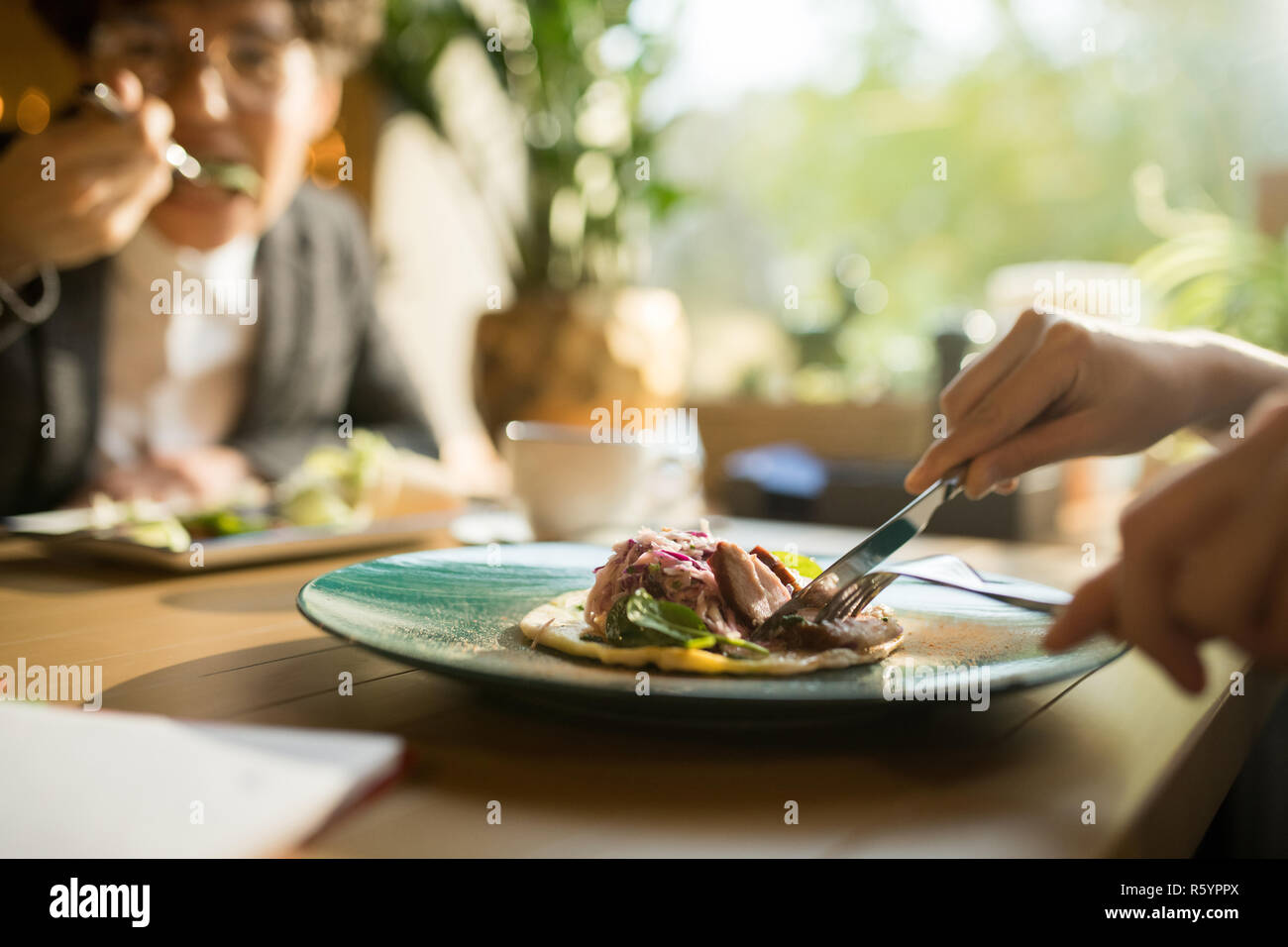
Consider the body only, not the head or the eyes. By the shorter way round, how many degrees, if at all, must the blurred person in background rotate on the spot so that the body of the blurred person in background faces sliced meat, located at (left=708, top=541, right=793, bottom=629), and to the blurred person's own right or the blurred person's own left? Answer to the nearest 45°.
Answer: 0° — they already face it

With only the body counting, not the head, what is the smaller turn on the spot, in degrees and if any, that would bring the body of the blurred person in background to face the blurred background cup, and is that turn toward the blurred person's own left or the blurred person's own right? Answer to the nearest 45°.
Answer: approximately 45° to the blurred person's own left

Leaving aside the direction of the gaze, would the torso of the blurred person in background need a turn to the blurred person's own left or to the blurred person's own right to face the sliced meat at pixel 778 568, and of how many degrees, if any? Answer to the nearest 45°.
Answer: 0° — they already face it

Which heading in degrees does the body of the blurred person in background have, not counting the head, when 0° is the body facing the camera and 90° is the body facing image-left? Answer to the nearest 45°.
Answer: approximately 0°
